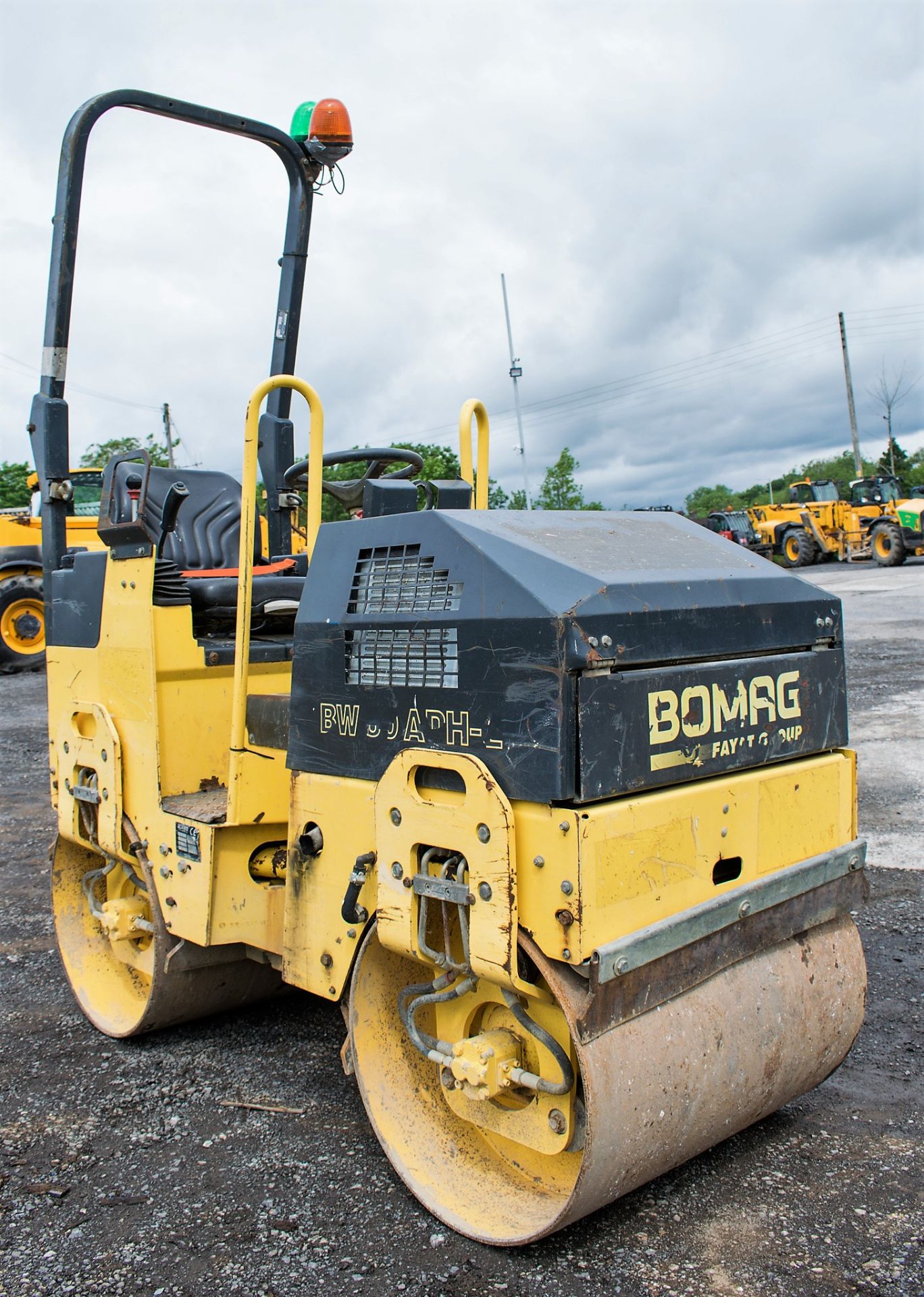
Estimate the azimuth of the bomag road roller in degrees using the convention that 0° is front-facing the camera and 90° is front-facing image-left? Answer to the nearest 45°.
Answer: approximately 315°

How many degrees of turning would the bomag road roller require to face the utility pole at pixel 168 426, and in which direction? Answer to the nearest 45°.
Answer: approximately 135° to its left

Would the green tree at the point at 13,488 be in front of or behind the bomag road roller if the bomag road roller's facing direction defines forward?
behind

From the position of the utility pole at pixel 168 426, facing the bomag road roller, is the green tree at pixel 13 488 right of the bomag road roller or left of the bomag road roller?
right

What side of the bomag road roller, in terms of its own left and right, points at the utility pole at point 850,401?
left

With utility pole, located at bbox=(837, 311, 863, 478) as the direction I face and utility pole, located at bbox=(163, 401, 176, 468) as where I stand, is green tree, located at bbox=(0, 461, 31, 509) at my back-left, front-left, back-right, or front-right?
back-right
